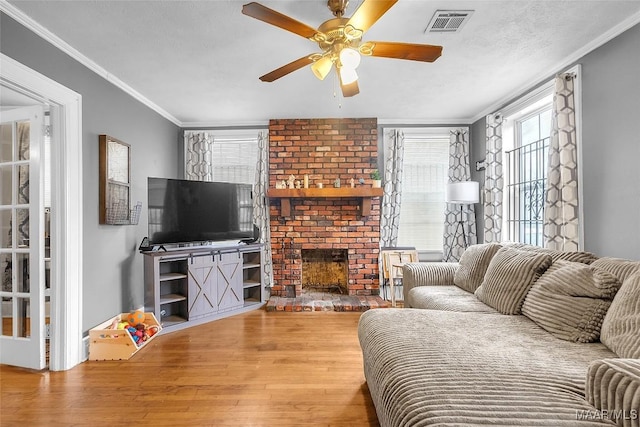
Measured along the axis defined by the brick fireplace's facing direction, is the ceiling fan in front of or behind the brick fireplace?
in front

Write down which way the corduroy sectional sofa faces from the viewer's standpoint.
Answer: facing the viewer and to the left of the viewer

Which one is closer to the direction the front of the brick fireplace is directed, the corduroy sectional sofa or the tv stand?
the corduroy sectional sofa

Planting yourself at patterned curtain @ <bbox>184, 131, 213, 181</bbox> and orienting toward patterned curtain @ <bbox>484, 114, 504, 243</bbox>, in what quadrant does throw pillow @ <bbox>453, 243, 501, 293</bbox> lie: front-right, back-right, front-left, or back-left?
front-right

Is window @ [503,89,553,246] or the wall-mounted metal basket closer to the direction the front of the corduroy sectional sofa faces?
the wall-mounted metal basket

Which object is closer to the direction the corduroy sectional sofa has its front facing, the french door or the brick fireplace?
the french door

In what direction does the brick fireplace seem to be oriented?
toward the camera

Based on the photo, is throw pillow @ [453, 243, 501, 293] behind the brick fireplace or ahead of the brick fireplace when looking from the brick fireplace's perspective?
ahead

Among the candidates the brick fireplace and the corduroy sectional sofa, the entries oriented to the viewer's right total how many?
0

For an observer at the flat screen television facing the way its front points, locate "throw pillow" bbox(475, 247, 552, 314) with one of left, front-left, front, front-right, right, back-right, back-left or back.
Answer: front

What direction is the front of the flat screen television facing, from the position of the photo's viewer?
facing the viewer and to the right of the viewer

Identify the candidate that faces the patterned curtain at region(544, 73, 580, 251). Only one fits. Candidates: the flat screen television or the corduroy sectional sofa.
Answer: the flat screen television

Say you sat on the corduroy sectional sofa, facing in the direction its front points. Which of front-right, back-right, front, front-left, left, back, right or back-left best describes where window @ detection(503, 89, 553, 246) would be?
back-right
